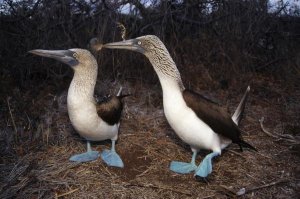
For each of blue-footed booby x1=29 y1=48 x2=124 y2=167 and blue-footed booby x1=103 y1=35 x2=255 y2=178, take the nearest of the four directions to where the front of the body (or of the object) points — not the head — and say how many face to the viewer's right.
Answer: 0

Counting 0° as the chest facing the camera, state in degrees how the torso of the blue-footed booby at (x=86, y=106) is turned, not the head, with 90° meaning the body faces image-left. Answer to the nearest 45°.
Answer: approximately 45°

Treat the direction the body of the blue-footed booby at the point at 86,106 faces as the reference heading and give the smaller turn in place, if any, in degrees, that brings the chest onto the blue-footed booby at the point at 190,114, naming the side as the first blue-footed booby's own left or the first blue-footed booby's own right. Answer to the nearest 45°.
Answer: approximately 135° to the first blue-footed booby's own left

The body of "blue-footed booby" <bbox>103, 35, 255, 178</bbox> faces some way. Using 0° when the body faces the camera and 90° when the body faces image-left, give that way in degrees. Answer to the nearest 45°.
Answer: approximately 90°

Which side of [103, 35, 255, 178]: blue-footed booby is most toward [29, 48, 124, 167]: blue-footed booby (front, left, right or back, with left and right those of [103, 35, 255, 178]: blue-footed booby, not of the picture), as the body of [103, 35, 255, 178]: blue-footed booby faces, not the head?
front
